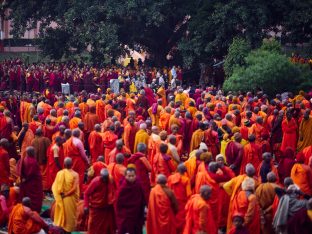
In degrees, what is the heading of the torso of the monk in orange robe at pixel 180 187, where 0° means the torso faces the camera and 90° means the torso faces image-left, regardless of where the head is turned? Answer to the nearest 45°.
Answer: approximately 180°

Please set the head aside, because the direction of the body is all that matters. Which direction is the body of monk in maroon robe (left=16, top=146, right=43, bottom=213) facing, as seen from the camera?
away from the camera

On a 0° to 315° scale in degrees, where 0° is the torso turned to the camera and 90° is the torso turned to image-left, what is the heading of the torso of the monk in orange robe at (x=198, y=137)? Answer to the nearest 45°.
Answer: approximately 225°

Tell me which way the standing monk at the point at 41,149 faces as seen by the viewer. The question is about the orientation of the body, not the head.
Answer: away from the camera

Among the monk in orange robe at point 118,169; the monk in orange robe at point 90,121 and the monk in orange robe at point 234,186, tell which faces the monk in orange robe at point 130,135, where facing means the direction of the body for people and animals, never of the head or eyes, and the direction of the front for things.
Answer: the monk in orange robe at point 118,169

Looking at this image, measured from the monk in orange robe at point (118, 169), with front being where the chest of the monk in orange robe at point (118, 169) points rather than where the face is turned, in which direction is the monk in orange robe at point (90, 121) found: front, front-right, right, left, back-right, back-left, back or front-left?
front

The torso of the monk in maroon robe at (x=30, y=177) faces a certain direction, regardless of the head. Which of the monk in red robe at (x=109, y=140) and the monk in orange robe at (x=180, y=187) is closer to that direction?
the monk in red robe

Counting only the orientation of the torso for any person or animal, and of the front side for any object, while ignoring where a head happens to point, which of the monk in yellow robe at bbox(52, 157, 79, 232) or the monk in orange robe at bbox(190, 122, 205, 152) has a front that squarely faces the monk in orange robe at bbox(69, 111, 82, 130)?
the monk in yellow robe

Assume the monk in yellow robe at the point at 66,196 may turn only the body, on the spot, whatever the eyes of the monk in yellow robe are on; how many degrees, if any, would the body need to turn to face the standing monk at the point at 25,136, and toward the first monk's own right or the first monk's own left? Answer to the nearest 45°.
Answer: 0° — they already face them

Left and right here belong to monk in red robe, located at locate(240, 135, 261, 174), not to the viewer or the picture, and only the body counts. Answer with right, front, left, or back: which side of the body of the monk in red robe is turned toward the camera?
back

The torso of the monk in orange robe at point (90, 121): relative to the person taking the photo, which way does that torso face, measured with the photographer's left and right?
facing away from the viewer

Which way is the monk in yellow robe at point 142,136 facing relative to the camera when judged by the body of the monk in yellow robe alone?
away from the camera

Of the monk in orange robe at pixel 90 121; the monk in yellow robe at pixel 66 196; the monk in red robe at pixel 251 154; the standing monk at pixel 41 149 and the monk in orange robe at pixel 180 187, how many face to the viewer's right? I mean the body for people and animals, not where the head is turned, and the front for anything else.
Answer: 0

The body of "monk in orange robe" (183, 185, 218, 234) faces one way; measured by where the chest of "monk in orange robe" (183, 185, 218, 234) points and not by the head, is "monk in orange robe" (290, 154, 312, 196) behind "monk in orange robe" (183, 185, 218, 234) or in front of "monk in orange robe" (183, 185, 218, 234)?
in front
